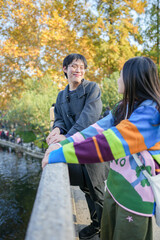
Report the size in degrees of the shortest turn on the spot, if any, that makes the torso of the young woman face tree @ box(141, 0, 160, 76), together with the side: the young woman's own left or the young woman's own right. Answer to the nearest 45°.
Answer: approximately 90° to the young woman's own right

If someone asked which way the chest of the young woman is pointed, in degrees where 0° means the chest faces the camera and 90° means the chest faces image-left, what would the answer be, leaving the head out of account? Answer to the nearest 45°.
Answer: approximately 90°

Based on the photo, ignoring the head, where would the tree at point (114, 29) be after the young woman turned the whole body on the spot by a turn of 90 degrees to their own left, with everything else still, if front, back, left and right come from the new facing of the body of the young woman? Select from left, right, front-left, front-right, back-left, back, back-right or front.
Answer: back

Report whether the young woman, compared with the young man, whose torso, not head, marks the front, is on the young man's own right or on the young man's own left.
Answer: on the young man's own left

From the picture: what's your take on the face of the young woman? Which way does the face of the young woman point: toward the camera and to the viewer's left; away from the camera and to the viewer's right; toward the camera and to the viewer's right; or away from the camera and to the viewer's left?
away from the camera and to the viewer's left

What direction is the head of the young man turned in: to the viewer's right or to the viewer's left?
to the viewer's right

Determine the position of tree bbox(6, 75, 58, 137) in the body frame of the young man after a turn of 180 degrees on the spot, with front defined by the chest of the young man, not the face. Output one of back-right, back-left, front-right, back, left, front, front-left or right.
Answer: front-left
